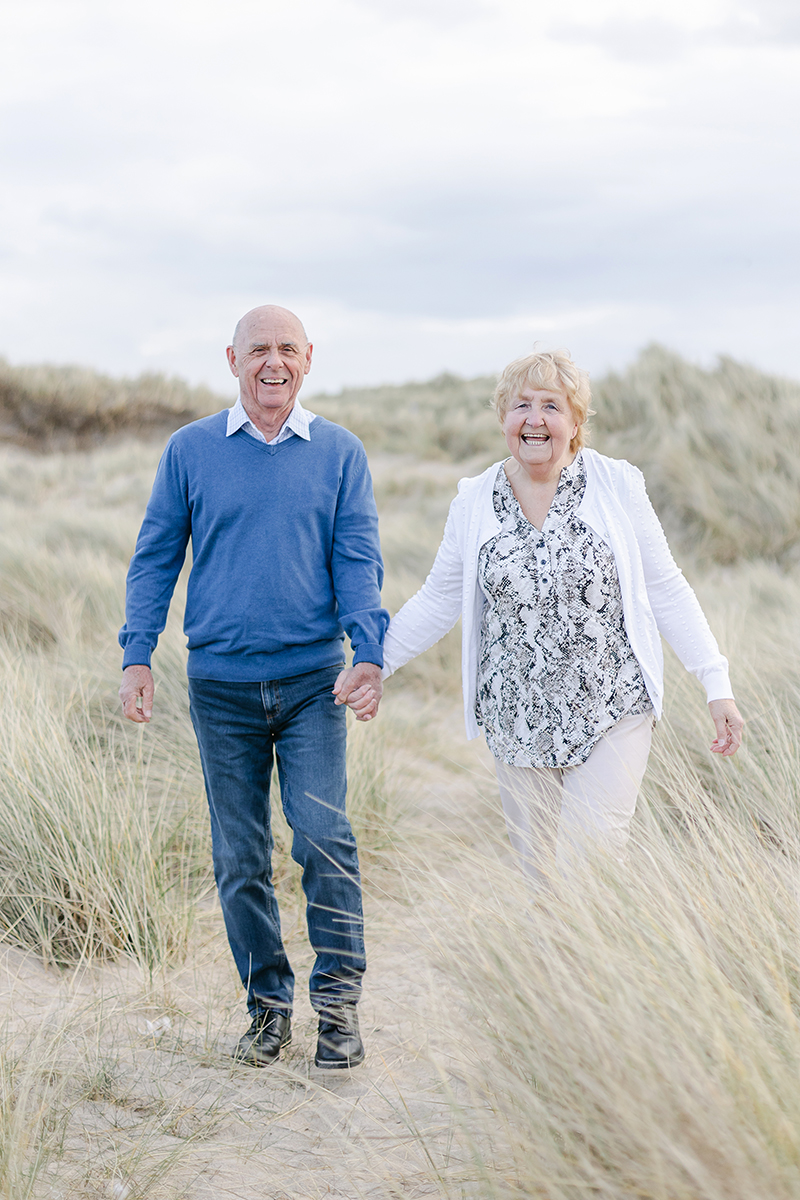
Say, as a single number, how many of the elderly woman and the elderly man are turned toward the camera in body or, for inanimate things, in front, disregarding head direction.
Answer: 2

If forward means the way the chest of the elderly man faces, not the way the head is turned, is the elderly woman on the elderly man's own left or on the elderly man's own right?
on the elderly man's own left

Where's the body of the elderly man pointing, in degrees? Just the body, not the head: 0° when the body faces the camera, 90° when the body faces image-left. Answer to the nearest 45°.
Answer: approximately 0°

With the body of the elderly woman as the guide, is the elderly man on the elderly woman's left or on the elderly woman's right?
on the elderly woman's right

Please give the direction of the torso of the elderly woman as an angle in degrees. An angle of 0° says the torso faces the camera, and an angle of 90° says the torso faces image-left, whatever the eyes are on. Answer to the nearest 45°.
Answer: approximately 0°
